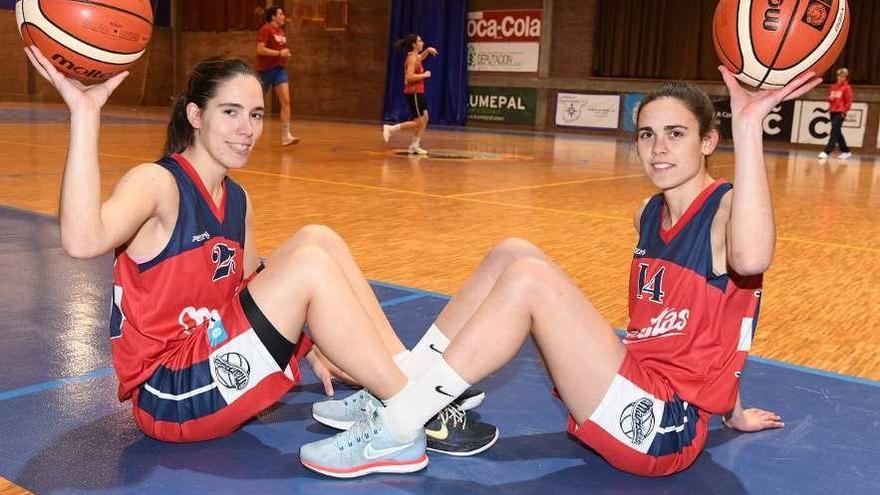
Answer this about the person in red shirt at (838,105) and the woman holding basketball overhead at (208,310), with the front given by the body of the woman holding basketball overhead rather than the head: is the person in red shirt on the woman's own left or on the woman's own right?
on the woman's own left

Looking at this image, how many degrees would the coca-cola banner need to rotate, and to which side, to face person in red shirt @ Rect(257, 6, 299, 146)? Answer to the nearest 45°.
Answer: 0° — it already faces them

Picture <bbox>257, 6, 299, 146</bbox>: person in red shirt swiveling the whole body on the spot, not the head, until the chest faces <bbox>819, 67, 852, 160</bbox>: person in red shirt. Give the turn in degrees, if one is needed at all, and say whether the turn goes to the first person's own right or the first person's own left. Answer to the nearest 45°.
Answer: approximately 45° to the first person's own left

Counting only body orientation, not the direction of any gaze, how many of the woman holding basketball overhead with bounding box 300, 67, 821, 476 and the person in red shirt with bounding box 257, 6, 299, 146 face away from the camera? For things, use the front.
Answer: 0

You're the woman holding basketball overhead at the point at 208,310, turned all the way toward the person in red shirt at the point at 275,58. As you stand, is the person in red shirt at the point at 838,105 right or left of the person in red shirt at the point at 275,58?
right

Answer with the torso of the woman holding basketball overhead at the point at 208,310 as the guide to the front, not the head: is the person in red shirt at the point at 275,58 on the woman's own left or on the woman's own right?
on the woman's own left

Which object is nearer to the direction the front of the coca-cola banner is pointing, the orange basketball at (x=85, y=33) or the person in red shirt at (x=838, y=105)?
the orange basketball

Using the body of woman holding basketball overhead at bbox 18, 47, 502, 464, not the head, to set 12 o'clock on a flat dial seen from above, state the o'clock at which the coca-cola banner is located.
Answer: The coca-cola banner is roughly at 8 o'clock from the woman holding basketball overhead.

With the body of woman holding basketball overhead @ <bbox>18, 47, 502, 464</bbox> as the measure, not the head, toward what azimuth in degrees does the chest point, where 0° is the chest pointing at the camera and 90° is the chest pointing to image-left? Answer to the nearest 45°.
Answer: approximately 315°

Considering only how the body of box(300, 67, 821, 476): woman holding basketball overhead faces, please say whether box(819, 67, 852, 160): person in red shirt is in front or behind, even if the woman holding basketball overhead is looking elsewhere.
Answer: behind

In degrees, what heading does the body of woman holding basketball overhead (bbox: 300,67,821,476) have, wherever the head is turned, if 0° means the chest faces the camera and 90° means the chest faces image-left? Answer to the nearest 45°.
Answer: approximately 45°
